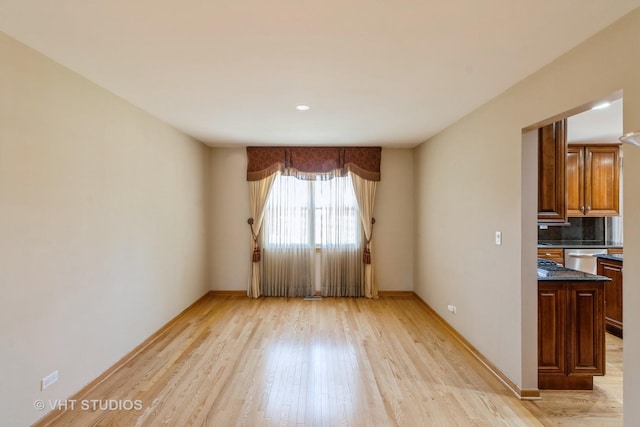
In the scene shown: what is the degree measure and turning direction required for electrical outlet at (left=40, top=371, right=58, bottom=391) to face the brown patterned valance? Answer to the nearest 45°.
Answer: approximately 45° to its left

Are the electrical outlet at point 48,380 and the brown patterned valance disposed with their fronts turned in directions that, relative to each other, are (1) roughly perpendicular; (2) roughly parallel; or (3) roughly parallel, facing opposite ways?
roughly perpendicular

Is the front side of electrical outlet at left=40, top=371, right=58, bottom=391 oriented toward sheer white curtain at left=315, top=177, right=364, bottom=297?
no

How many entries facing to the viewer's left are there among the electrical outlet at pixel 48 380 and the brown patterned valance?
0

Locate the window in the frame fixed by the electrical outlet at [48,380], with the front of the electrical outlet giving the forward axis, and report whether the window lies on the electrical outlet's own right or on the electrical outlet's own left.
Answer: on the electrical outlet's own left

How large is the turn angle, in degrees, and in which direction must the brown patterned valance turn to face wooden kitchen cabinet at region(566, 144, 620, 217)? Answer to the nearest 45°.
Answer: approximately 90° to its left

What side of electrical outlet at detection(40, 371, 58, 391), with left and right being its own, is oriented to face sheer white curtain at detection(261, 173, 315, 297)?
left

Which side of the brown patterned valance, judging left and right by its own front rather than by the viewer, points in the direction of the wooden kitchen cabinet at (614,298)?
left

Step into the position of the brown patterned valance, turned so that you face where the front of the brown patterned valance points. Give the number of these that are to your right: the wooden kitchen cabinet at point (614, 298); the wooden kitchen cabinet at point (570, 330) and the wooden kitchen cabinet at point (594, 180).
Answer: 0

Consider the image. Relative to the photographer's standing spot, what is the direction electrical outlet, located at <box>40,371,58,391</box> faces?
facing the viewer and to the right of the viewer

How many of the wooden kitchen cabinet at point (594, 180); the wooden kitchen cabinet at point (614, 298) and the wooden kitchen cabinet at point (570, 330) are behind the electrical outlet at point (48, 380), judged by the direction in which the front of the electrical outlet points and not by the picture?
0

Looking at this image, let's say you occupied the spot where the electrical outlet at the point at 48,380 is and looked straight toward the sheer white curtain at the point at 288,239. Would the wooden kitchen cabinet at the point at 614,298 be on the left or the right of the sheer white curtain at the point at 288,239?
right

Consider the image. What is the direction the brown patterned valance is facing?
toward the camera

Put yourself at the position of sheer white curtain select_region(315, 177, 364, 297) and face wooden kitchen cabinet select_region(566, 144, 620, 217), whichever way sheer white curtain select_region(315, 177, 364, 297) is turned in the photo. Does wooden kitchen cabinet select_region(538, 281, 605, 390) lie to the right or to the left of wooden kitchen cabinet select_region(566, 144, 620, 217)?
right
